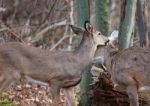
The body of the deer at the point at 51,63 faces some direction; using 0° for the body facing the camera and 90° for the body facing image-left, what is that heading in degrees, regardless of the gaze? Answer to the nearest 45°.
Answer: approximately 270°

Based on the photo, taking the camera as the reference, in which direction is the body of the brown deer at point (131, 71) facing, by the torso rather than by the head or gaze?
to the viewer's left

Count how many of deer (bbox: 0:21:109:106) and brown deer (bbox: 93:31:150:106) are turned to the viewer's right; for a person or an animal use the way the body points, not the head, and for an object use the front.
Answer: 1

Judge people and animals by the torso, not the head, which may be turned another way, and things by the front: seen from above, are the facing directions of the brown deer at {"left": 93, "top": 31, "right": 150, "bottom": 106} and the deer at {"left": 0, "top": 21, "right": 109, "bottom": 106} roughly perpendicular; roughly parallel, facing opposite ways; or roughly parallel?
roughly parallel, facing opposite ways

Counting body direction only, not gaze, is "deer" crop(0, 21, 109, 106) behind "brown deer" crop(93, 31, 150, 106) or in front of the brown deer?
in front

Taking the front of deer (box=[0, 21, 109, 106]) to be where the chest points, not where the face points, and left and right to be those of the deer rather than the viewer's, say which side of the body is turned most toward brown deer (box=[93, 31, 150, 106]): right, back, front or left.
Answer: front

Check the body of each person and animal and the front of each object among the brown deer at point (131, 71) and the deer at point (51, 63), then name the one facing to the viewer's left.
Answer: the brown deer

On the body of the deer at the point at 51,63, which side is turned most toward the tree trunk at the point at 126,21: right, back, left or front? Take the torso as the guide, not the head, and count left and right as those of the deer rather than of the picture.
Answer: front
